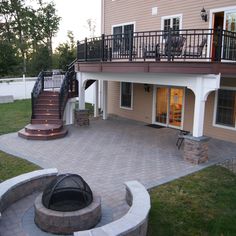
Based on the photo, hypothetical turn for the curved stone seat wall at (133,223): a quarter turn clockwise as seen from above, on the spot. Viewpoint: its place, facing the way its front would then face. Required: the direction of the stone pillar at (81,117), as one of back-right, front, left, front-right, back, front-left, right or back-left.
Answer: front-left

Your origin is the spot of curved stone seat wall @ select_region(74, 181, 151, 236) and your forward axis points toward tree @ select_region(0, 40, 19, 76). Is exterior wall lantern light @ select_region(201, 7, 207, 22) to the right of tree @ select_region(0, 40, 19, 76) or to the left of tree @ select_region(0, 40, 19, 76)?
right

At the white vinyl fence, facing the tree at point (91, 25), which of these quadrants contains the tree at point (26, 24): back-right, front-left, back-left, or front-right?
front-left

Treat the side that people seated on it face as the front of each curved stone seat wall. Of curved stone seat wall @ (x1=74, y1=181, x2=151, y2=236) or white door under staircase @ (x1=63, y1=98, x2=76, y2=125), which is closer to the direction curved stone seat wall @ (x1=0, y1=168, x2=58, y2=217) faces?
the curved stone seat wall

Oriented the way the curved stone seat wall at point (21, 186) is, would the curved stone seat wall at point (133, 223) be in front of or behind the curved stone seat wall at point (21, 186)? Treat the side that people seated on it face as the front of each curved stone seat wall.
in front

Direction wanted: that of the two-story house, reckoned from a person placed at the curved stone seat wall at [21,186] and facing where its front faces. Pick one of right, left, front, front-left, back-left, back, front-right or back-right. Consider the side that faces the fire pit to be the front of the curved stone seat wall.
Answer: left

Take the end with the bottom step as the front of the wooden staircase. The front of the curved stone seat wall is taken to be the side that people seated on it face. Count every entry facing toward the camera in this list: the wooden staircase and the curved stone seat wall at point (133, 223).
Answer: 1

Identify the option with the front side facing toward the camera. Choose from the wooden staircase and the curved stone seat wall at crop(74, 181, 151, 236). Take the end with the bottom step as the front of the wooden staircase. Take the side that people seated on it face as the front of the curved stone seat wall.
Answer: the wooden staircase

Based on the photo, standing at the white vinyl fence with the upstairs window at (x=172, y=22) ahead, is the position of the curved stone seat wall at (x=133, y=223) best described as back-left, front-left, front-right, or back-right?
front-right

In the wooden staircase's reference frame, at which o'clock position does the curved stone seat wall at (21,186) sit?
The curved stone seat wall is roughly at 12 o'clock from the wooden staircase.

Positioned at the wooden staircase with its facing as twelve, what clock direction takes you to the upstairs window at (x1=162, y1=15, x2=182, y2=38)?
The upstairs window is roughly at 9 o'clock from the wooden staircase.

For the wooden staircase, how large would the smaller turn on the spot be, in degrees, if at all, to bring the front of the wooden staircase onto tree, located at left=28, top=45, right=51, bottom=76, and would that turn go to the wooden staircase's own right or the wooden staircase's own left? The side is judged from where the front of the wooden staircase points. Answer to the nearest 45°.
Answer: approximately 180°

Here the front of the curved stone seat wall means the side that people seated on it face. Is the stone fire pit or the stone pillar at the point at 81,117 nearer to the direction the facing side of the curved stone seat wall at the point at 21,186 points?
the stone fire pit

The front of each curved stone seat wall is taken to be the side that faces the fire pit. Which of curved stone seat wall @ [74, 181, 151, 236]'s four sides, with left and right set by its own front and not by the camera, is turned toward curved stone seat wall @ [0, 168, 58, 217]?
front

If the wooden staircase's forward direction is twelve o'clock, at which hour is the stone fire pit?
The stone fire pit is roughly at 12 o'clock from the wooden staircase.

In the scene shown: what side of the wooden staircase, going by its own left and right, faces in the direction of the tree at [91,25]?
back

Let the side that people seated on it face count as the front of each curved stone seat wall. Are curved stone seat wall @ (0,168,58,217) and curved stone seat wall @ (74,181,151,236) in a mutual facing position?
yes

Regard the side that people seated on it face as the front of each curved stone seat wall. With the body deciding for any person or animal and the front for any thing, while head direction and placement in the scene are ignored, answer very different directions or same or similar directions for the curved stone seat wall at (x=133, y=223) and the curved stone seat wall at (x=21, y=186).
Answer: very different directions

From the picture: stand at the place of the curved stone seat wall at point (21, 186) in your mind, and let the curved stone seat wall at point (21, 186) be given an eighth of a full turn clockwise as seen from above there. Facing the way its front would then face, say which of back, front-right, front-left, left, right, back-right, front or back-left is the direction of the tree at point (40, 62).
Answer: back

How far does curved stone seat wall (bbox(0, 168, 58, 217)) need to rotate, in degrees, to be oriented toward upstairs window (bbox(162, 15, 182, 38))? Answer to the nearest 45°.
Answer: approximately 90° to its left

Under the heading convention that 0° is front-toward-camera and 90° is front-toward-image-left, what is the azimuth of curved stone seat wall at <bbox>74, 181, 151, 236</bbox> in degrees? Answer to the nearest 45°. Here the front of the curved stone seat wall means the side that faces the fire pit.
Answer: approximately 135°

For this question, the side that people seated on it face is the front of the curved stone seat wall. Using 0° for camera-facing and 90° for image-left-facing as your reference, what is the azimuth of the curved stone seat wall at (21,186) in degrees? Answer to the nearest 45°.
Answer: approximately 315°
